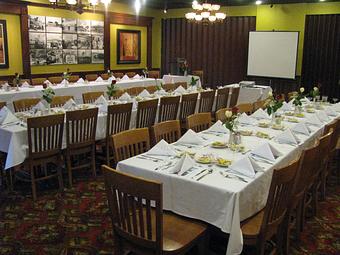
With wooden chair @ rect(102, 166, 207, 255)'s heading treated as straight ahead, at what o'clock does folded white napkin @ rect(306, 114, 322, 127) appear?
The folded white napkin is roughly at 12 o'clock from the wooden chair.

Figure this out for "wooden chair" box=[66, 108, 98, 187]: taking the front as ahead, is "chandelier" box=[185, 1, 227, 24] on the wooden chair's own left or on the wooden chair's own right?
on the wooden chair's own right

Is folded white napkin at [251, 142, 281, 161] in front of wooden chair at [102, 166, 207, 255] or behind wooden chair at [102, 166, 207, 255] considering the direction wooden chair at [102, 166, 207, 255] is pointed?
in front

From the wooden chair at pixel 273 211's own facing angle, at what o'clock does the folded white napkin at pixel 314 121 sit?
The folded white napkin is roughly at 2 o'clock from the wooden chair.

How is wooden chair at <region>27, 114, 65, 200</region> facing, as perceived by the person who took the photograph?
facing away from the viewer and to the left of the viewer

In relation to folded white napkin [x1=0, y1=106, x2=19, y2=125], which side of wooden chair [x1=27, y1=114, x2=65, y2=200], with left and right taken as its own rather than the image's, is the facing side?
front

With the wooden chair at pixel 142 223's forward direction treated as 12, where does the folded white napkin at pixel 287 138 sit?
The folded white napkin is roughly at 12 o'clock from the wooden chair.

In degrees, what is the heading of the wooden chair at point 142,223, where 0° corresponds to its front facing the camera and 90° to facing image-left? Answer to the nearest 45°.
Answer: approximately 225°

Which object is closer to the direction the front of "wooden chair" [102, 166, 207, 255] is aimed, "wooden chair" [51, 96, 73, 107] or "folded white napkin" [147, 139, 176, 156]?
the folded white napkin

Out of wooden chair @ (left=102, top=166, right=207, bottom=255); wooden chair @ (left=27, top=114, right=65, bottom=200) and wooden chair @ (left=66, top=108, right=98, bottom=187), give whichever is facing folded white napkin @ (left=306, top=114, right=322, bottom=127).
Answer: wooden chair @ (left=102, top=166, right=207, bottom=255)

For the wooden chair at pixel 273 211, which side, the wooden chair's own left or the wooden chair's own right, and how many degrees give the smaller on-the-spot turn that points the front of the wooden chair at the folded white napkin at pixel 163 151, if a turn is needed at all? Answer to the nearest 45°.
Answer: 0° — it already faces it
